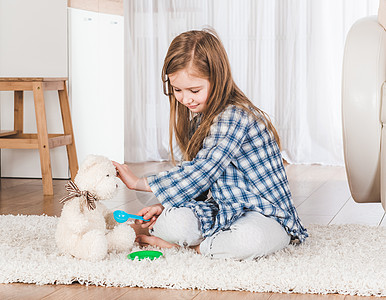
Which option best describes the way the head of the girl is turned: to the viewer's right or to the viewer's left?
to the viewer's left

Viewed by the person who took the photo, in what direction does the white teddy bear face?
facing to the right of the viewer

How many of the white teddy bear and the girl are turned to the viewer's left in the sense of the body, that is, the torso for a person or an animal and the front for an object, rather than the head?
1

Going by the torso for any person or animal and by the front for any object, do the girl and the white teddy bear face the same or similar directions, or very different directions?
very different directions

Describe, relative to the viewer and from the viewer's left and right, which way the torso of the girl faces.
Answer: facing to the left of the viewer

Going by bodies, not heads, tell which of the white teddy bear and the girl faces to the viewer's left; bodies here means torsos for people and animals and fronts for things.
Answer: the girl
